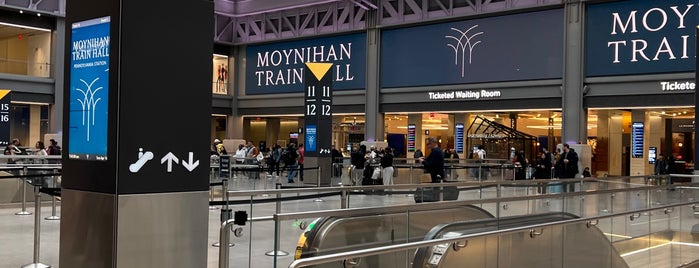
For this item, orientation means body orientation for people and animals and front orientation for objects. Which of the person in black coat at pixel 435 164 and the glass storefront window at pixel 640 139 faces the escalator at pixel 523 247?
the glass storefront window

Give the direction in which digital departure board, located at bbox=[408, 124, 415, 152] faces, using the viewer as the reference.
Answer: facing the viewer

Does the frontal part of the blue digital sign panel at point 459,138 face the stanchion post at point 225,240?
yes

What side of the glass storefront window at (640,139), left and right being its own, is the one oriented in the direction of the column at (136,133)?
front

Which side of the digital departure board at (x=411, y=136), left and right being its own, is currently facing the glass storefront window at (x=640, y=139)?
left

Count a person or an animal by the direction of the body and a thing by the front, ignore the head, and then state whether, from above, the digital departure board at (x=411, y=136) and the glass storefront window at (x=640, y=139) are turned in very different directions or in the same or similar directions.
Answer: same or similar directions

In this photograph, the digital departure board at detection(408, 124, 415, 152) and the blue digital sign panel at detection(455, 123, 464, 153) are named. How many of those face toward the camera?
2

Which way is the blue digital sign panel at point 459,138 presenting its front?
toward the camera

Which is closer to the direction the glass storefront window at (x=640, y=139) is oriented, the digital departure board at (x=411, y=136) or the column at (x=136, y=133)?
the column

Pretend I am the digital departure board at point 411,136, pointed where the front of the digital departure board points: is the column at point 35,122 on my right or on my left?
on my right

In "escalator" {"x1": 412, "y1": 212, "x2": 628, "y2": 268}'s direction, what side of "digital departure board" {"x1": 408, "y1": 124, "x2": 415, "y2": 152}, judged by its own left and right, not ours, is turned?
front
